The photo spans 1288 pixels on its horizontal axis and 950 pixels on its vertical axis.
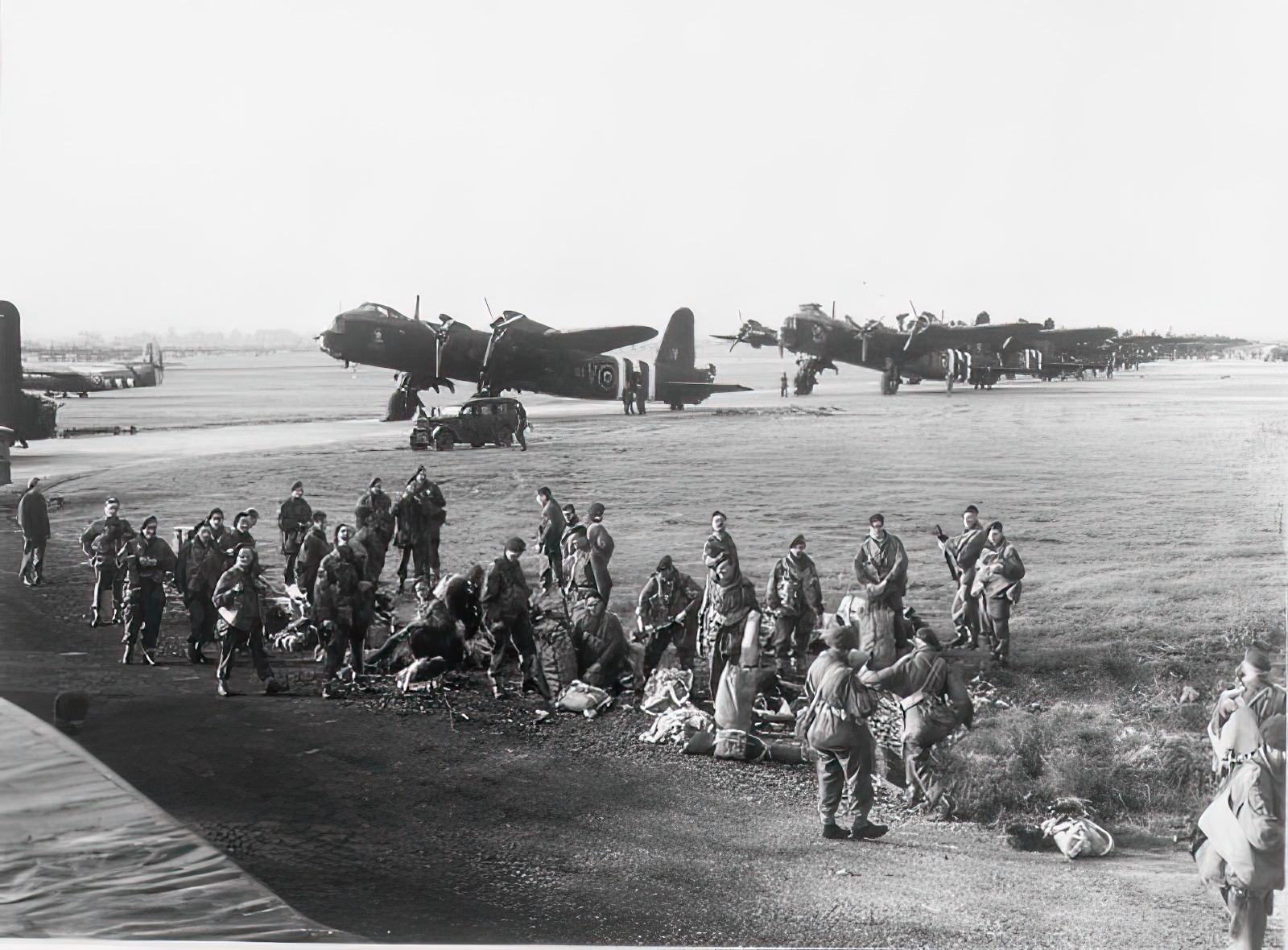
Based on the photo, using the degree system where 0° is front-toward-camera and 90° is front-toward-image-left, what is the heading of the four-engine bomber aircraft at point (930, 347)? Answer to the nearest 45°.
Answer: approximately 45°

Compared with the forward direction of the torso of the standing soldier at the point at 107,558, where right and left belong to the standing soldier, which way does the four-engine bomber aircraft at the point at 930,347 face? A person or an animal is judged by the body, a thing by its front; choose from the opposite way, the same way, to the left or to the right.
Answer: to the right

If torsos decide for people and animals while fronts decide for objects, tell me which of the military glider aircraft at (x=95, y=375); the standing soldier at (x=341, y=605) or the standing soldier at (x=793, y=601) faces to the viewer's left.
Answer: the military glider aircraft

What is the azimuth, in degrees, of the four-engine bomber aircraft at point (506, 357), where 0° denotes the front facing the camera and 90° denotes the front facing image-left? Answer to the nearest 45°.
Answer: approximately 45°

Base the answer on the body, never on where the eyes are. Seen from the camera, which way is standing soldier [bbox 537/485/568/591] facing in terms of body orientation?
to the viewer's left

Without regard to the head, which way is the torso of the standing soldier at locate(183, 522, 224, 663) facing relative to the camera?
toward the camera

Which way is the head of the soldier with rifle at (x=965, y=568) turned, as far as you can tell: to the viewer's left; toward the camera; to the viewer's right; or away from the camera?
toward the camera

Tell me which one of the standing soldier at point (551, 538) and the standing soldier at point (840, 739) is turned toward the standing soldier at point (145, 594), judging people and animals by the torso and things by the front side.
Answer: the standing soldier at point (551, 538)

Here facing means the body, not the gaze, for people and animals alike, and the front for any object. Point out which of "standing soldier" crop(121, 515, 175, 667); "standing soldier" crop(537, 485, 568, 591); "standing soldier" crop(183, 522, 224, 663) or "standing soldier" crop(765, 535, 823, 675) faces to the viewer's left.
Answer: "standing soldier" crop(537, 485, 568, 591)

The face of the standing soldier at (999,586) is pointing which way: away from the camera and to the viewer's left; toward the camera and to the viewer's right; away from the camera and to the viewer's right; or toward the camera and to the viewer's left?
toward the camera and to the viewer's left

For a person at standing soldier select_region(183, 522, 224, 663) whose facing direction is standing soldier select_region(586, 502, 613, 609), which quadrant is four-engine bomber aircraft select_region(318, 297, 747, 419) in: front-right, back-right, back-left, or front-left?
front-left

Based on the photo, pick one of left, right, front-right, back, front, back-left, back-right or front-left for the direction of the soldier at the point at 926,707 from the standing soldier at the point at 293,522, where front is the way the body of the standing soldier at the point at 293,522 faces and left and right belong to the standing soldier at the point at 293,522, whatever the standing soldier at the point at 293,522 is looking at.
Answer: front-left
